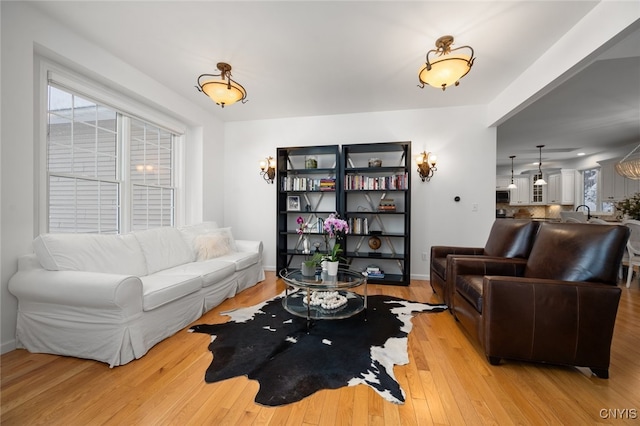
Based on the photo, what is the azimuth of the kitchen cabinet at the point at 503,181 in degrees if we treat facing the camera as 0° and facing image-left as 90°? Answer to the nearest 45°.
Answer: approximately 0°

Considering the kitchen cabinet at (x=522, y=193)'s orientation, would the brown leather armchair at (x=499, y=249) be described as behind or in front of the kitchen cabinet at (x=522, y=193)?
in front

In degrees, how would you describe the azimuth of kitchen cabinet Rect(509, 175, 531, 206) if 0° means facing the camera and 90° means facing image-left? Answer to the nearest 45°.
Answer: approximately 0°

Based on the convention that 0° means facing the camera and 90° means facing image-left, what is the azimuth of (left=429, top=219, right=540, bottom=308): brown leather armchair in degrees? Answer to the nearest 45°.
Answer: approximately 45°

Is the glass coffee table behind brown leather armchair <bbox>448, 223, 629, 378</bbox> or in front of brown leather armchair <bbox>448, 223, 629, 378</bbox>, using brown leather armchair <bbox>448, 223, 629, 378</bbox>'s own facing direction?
in front

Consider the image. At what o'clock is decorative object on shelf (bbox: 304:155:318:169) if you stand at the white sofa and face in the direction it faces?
The decorative object on shelf is roughly at 10 o'clock from the white sofa.

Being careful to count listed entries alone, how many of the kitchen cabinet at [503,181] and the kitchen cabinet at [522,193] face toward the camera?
2

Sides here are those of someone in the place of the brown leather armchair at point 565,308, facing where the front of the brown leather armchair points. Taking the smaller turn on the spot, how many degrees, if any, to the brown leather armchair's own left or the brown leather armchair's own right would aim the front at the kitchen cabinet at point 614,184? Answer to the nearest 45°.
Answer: approximately 135° to the brown leather armchair's own right

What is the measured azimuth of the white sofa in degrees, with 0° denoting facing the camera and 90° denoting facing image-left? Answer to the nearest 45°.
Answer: approximately 315°

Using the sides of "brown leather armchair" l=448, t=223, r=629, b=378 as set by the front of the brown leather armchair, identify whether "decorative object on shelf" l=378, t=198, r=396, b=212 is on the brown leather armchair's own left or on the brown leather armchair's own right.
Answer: on the brown leather armchair's own right

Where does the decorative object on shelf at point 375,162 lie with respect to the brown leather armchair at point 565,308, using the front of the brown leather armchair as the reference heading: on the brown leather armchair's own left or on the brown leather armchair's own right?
on the brown leather armchair's own right

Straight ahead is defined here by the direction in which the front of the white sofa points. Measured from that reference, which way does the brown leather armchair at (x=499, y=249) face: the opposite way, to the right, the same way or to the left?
the opposite way

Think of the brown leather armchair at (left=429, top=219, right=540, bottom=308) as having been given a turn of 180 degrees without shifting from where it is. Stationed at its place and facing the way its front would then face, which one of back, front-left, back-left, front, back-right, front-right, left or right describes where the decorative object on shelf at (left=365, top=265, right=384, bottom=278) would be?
back-left

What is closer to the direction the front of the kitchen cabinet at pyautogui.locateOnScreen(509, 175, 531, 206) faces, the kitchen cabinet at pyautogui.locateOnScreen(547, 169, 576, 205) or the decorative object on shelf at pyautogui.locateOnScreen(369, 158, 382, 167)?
the decorative object on shelf
